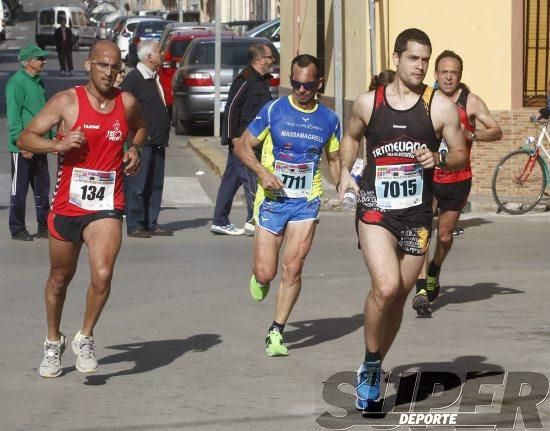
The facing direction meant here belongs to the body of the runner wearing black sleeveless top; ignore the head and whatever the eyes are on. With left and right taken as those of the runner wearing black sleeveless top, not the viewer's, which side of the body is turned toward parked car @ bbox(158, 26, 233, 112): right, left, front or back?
back

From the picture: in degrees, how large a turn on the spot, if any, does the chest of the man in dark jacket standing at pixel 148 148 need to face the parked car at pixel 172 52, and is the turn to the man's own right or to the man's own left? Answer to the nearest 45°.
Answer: approximately 90° to the man's own left

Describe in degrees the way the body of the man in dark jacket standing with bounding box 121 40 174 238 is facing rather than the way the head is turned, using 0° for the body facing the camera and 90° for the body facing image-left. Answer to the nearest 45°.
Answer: approximately 270°

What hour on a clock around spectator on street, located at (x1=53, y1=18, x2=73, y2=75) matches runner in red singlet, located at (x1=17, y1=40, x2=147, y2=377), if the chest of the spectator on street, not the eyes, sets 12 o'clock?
The runner in red singlet is roughly at 12 o'clock from the spectator on street.

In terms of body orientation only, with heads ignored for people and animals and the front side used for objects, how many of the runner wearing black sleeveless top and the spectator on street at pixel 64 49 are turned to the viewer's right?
0

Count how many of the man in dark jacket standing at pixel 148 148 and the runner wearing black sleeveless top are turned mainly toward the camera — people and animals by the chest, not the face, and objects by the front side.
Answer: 1

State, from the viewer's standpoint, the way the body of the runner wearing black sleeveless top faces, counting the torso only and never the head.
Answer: toward the camera

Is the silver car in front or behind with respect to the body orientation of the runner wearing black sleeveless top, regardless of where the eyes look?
behind

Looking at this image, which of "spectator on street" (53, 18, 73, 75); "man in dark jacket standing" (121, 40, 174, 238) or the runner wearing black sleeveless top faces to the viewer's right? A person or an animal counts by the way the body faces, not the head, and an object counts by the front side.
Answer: the man in dark jacket standing

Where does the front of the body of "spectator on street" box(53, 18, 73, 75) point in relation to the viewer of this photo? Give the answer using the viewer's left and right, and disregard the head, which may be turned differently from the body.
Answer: facing the viewer

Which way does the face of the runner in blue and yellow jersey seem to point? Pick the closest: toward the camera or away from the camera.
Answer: toward the camera

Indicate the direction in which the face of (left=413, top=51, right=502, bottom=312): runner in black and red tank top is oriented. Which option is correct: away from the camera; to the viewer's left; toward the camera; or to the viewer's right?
toward the camera

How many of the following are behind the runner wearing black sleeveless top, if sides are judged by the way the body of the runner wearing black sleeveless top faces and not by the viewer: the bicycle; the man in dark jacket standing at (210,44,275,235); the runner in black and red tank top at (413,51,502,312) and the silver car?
4

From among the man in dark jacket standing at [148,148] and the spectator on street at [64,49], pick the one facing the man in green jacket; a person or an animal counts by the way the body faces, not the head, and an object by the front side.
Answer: the spectator on street
